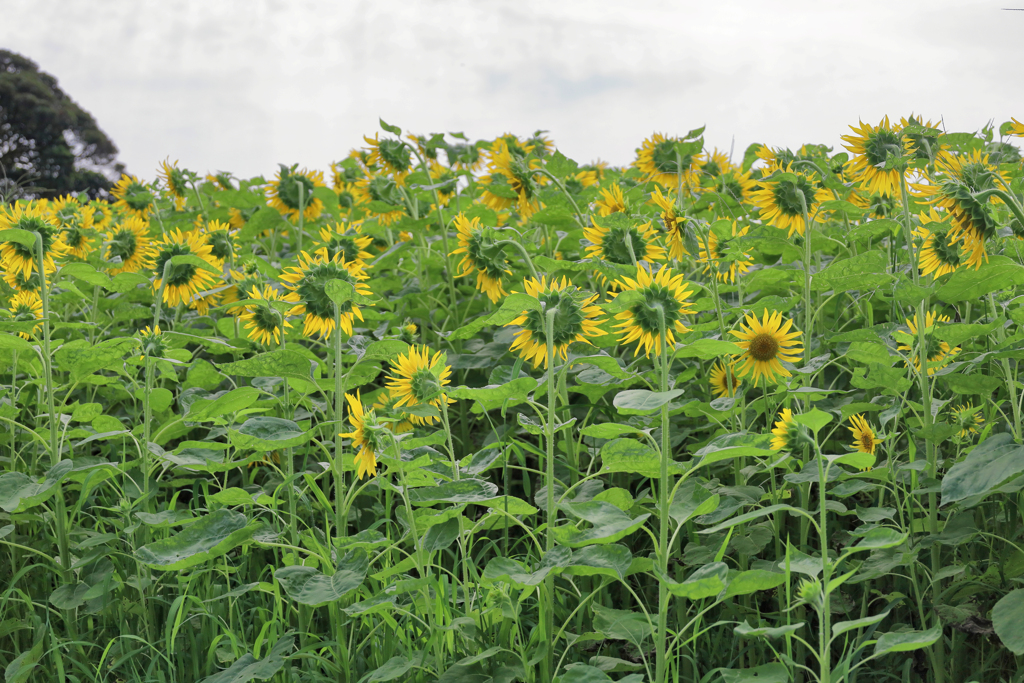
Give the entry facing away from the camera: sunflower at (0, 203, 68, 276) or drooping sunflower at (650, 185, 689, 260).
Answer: the sunflower

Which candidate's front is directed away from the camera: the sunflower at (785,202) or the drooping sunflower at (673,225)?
the sunflower

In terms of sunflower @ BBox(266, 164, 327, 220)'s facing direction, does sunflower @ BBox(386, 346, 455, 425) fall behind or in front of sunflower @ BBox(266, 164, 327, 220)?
behind

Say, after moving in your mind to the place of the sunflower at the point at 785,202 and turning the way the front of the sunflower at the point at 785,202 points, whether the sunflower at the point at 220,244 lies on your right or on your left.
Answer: on your left

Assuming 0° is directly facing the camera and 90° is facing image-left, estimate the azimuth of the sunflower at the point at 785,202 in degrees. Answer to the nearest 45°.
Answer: approximately 180°

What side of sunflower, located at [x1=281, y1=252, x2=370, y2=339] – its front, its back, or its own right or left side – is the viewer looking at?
back

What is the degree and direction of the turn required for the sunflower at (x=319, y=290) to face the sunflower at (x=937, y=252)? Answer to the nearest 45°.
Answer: approximately 90° to its right

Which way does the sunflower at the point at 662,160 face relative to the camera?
away from the camera
